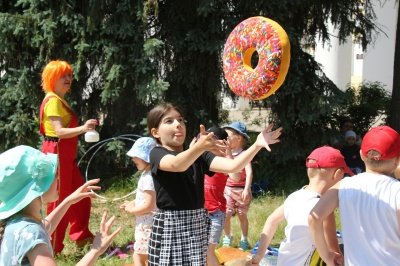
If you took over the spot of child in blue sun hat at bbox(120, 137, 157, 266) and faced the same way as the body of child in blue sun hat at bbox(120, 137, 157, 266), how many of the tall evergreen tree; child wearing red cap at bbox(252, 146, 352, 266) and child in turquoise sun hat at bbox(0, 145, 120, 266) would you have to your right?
1

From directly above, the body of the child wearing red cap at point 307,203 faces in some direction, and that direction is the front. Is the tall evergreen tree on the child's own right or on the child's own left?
on the child's own left

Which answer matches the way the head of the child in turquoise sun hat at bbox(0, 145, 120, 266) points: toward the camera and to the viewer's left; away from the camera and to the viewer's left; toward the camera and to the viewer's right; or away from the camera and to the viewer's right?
away from the camera and to the viewer's right

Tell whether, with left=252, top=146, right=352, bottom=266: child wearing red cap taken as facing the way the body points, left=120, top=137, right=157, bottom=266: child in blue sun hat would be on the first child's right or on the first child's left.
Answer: on the first child's left

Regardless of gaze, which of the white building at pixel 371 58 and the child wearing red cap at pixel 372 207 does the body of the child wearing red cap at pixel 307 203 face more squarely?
the white building
